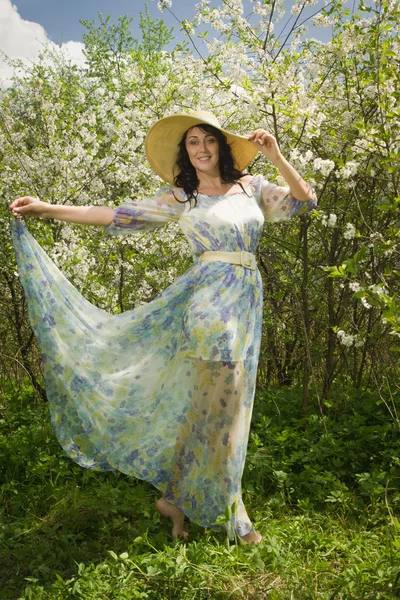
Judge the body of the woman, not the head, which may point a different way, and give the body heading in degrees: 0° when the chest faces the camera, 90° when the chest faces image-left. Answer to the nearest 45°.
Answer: approximately 315°
